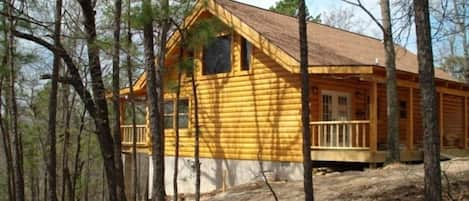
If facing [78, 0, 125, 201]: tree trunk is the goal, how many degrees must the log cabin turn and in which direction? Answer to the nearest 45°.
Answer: approximately 45° to its right

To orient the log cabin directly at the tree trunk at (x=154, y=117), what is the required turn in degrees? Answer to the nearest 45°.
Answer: approximately 45° to its right

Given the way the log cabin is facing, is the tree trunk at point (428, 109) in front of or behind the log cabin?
in front

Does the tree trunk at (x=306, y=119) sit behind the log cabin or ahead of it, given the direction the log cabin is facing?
ahead

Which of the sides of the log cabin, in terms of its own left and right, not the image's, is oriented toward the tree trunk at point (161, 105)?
right

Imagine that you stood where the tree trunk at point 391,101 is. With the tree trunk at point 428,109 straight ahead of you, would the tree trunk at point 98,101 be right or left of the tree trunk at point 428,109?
right

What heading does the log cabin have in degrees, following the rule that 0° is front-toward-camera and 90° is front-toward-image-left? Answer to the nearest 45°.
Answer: approximately 315°
